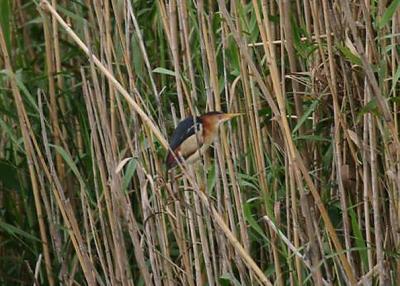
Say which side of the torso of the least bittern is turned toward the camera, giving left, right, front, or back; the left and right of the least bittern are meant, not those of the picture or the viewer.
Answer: right

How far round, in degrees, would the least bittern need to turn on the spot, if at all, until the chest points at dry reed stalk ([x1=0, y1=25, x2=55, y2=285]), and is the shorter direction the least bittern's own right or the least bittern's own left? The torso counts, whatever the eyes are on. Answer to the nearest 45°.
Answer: approximately 135° to the least bittern's own left
